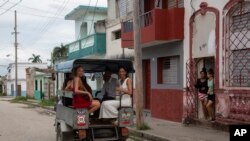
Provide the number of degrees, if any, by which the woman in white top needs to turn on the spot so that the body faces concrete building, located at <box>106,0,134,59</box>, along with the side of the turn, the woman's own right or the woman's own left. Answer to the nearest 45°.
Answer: approximately 135° to the woman's own right

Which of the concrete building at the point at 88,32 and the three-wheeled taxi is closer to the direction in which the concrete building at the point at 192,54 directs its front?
the three-wheeled taxi

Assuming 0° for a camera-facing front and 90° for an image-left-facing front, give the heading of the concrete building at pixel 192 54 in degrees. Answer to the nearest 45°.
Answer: approximately 45°

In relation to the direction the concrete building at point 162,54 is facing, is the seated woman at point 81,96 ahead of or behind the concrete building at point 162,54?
ahead

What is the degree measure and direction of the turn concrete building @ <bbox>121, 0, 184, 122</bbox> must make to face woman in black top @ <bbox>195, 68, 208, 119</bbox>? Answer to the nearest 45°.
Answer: approximately 90° to its left

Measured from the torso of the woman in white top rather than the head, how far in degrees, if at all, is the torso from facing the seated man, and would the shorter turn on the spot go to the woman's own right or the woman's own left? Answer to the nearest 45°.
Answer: approximately 135° to the woman's own right

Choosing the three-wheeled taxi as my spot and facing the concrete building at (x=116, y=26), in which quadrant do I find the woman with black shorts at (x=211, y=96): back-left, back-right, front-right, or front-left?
front-right

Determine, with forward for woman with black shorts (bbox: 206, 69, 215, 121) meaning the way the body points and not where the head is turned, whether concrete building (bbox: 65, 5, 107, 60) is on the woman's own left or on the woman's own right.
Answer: on the woman's own right

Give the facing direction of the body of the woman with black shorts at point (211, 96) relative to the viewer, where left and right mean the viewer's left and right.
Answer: facing the viewer and to the left of the viewer
